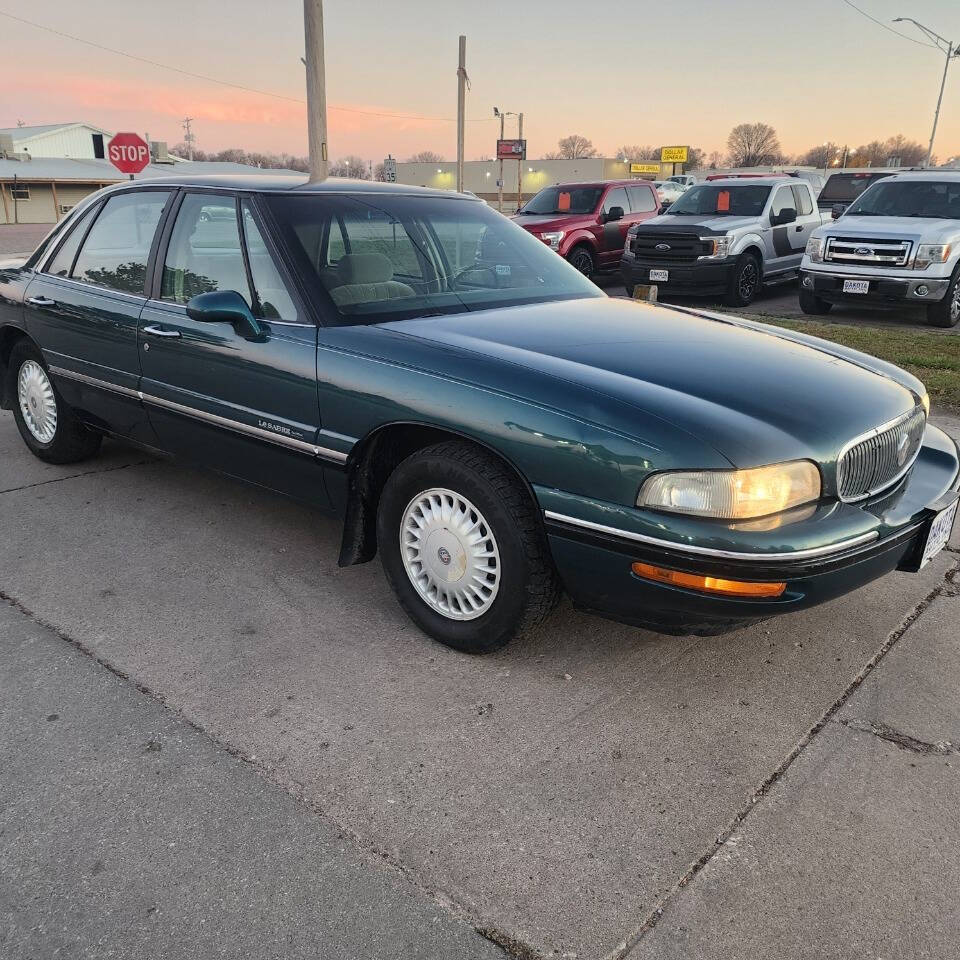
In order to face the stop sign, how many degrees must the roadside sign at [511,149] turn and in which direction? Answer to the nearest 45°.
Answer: approximately 45° to its right

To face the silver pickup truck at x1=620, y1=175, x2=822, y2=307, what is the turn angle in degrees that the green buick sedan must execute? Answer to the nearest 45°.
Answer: approximately 135° to its left

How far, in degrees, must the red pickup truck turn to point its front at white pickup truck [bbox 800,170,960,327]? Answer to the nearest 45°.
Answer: approximately 90° to its left

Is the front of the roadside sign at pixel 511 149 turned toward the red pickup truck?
yes

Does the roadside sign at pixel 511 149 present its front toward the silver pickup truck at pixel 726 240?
yes

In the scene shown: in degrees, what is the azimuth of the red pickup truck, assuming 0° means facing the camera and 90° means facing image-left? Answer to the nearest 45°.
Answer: approximately 45°

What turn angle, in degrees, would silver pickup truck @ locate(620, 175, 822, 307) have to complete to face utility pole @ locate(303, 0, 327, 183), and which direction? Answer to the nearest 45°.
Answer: approximately 45° to its right

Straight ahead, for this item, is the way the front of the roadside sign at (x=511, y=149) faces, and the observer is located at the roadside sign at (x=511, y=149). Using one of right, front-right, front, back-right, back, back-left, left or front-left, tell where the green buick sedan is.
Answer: front

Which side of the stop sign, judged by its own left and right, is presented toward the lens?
front

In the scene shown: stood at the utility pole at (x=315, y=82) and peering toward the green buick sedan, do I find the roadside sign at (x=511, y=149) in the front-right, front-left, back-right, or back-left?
back-left

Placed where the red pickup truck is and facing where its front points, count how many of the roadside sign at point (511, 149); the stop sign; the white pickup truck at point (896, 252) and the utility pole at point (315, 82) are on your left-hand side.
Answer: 1

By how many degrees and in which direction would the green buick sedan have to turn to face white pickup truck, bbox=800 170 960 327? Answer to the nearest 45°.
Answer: approximately 90° to its left

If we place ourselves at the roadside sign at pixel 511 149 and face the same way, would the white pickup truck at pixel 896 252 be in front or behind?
in front
